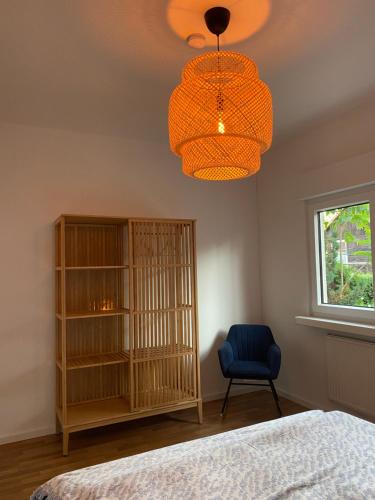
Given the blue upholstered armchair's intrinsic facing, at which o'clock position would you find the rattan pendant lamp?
The rattan pendant lamp is roughly at 12 o'clock from the blue upholstered armchair.

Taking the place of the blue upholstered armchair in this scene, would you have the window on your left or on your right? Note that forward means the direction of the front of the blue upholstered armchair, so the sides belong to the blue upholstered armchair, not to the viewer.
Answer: on your left

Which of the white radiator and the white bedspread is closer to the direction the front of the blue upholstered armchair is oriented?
the white bedspread

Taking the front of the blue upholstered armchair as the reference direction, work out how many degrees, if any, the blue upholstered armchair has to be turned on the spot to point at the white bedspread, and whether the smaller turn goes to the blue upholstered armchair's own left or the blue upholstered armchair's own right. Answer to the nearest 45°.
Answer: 0° — it already faces it

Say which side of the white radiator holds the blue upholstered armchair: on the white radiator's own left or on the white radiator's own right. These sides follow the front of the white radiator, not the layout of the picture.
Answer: on the white radiator's own right

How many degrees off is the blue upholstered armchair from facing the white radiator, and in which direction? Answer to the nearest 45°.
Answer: approximately 45° to its left

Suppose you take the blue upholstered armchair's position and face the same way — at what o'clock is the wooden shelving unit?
The wooden shelving unit is roughly at 2 o'clock from the blue upholstered armchair.

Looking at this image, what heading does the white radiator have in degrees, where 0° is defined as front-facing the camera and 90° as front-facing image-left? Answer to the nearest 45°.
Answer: approximately 45°

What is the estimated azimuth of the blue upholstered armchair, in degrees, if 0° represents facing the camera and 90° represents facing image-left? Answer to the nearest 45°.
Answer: approximately 0°
